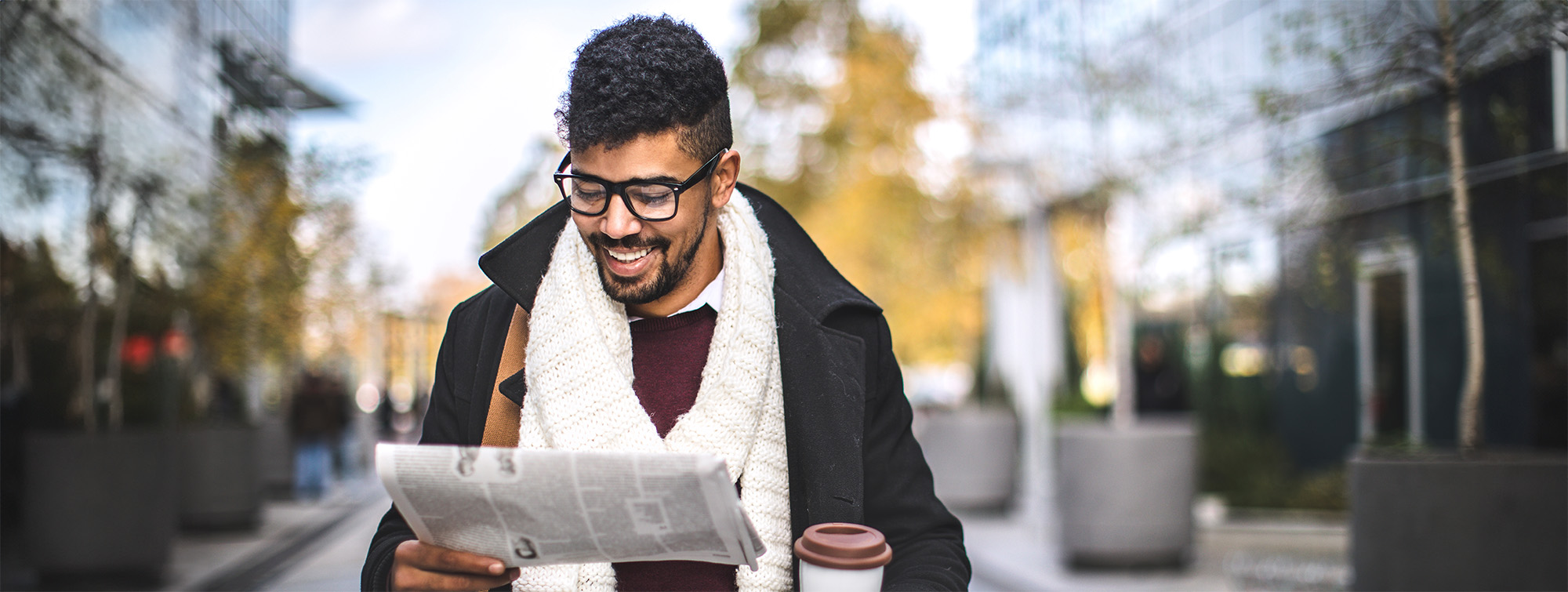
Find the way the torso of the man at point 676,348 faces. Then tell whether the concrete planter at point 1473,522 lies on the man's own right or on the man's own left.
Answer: on the man's own left

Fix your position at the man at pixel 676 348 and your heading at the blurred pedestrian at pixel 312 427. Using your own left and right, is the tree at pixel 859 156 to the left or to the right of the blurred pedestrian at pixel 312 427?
right

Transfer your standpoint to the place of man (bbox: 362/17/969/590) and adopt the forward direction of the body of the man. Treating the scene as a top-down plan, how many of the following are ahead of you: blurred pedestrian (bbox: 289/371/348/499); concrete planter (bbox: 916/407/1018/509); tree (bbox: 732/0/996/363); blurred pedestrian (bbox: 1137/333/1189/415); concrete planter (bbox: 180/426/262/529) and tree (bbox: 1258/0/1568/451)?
0

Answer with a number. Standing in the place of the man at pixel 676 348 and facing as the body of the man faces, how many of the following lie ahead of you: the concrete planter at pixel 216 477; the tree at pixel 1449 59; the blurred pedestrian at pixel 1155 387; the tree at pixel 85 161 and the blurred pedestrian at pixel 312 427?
0

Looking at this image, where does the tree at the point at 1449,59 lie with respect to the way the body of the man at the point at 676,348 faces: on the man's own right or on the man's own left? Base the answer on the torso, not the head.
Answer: on the man's own left

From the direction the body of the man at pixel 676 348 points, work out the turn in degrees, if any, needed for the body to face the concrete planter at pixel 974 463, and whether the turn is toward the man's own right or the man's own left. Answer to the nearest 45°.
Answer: approximately 180°

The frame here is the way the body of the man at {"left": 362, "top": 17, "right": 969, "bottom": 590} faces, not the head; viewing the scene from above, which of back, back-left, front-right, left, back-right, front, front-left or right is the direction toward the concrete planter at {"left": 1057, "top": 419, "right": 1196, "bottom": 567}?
back-left

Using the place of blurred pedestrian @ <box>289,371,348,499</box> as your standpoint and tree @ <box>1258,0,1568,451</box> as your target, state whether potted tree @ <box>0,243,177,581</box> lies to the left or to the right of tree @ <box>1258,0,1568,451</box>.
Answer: right

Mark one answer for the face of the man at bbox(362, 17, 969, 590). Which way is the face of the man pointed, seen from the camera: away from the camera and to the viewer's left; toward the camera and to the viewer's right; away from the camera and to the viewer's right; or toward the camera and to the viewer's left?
toward the camera and to the viewer's left

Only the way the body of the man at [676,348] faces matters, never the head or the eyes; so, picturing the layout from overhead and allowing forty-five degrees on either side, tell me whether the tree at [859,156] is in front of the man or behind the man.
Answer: behind

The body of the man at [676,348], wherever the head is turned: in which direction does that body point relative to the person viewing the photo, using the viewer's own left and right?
facing the viewer

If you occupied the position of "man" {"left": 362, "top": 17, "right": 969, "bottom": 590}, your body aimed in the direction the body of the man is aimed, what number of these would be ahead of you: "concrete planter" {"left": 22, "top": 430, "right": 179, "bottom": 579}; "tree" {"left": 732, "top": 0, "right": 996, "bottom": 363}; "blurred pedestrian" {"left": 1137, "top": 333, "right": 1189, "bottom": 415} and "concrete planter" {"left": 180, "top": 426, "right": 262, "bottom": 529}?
0

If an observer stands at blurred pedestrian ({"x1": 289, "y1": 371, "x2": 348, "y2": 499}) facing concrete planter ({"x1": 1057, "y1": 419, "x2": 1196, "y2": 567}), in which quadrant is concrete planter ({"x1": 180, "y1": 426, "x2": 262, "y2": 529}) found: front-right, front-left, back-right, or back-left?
front-right

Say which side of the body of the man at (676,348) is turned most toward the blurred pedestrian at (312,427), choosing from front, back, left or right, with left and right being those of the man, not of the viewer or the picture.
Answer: back

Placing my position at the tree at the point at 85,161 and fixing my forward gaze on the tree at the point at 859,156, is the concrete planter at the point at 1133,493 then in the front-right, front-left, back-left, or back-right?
front-right

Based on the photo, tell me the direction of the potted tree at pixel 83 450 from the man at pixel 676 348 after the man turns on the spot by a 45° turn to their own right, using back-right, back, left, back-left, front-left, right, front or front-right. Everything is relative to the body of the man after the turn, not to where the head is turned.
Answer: right
